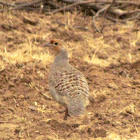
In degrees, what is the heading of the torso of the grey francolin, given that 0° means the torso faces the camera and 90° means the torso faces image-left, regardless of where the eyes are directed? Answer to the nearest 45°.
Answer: approximately 135°
